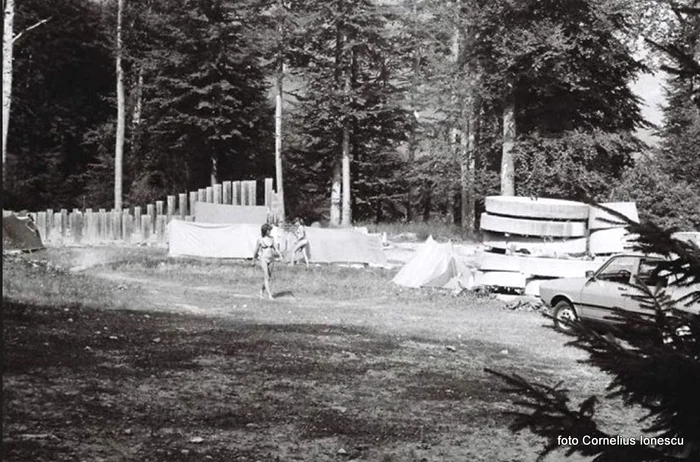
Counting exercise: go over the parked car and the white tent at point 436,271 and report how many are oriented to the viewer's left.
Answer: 1

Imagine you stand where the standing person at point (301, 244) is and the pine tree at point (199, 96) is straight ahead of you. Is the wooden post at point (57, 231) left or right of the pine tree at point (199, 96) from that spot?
left

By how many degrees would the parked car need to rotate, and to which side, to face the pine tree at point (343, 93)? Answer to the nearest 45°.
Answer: approximately 45° to its right

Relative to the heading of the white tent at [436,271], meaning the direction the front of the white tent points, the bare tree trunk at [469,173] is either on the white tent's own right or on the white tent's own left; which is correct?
on the white tent's own left

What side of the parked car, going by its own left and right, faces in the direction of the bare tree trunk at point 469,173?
right

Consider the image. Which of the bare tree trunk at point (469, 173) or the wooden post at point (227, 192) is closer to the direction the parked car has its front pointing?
the wooden post

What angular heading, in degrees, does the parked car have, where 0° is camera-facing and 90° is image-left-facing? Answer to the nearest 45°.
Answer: approximately 90°
